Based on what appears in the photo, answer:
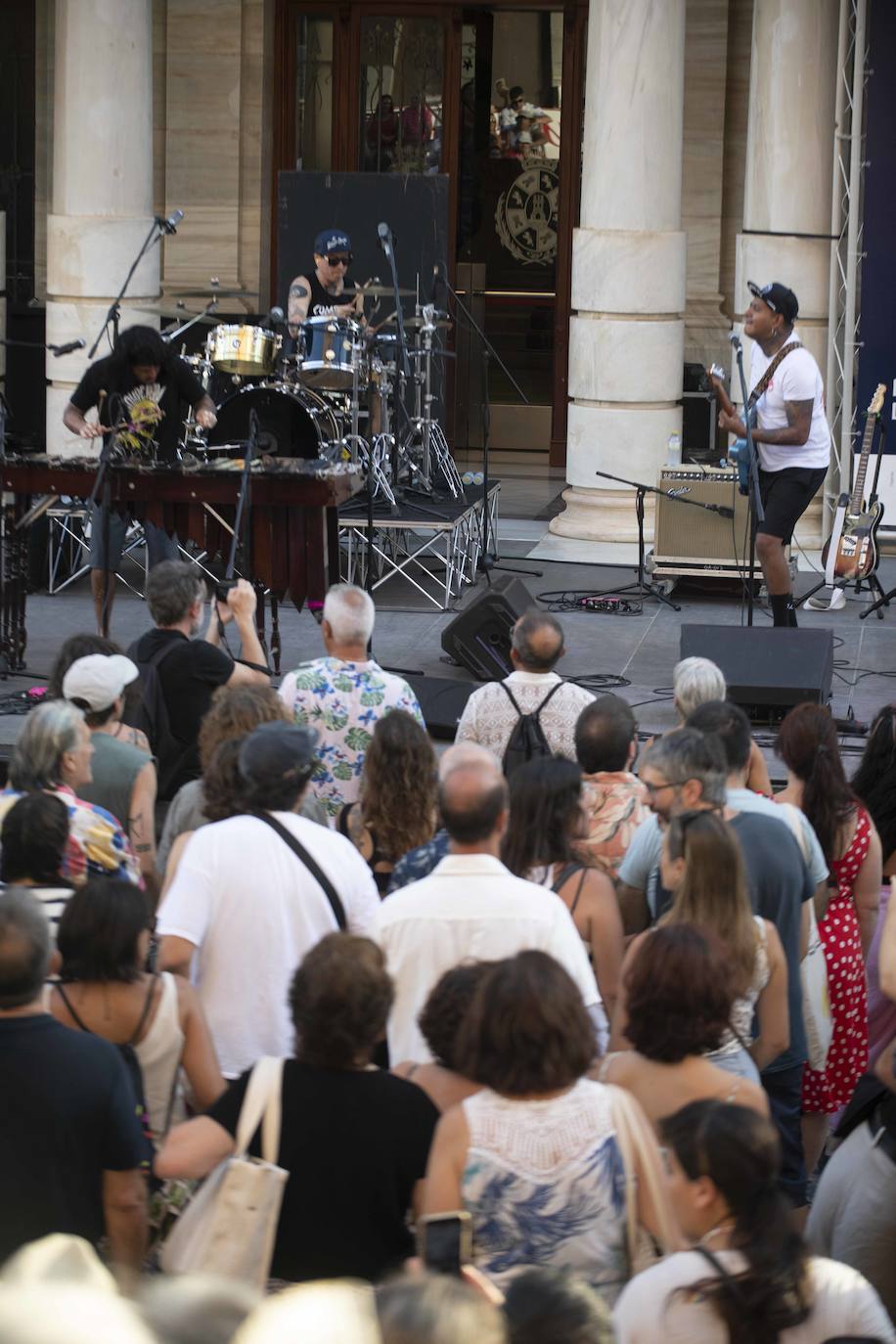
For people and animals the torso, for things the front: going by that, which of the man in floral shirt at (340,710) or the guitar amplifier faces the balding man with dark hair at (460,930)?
the guitar amplifier

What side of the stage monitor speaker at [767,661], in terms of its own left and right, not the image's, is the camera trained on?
back

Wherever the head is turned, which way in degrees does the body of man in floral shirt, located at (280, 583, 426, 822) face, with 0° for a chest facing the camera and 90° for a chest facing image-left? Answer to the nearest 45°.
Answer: approximately 180°

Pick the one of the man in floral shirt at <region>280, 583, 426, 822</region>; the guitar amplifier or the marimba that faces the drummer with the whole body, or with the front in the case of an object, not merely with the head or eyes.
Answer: the man in floral shirt

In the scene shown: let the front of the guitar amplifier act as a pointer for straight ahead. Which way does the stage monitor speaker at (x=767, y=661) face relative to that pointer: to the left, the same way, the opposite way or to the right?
the opposite way

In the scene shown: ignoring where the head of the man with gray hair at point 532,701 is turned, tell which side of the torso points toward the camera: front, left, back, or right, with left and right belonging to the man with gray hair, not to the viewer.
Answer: back

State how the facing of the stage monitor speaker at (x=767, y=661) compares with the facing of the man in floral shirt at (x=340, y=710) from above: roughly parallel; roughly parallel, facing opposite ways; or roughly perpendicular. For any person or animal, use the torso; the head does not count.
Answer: roughly parallel

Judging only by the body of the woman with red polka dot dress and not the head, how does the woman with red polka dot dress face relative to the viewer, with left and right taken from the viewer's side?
facing away from the viewer and to the left of the viewer

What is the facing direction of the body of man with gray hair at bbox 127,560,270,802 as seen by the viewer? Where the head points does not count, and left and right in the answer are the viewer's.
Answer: facing away from the viewer and to the right of the viewer

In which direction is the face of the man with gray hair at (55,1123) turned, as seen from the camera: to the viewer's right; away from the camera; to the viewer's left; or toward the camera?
away from the camera

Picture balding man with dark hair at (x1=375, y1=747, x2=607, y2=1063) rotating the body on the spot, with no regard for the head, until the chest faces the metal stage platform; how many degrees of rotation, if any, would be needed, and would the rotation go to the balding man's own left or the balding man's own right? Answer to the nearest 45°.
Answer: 0° — they already face it

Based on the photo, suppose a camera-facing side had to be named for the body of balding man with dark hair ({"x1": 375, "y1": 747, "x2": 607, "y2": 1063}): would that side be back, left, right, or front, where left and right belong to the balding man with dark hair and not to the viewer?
back

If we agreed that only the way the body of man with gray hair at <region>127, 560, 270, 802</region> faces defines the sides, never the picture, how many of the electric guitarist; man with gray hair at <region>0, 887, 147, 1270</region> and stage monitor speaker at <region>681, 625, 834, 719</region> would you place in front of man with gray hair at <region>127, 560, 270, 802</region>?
2

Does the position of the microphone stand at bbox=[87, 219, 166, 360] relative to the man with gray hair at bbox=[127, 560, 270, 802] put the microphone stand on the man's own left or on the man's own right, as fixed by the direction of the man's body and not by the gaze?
on the man's own left

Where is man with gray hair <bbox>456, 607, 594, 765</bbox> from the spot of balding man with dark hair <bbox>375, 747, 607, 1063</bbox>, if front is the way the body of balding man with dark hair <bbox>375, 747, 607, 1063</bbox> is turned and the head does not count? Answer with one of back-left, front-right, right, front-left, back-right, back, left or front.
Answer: front

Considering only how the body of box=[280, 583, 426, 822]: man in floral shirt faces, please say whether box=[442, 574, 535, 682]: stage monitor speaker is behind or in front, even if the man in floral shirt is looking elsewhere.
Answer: in front
